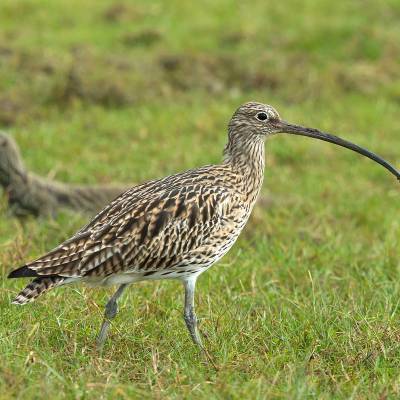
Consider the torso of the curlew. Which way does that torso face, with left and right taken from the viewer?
facing to the right of the viewer

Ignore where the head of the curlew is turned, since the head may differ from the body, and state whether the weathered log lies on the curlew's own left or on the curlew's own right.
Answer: on the curlew's own left
